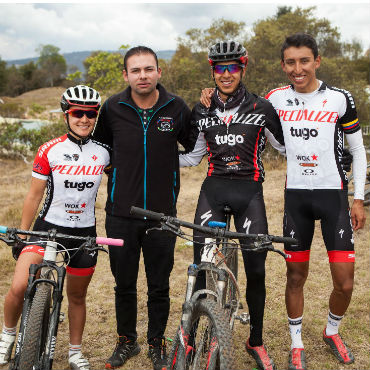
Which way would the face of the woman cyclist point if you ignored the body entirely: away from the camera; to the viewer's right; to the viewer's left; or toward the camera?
toward the camera

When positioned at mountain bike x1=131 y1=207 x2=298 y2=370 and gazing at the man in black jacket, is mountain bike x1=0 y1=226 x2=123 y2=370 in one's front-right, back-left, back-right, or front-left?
front-left

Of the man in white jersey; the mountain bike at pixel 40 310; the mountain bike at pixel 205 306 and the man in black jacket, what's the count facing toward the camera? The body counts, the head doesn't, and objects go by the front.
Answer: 4

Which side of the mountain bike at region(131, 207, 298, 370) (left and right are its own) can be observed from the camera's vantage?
front

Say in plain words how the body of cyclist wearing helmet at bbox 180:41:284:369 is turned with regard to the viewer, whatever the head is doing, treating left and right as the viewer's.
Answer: facing the viewer

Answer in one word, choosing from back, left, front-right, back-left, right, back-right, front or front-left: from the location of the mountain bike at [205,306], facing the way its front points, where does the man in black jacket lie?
back-right

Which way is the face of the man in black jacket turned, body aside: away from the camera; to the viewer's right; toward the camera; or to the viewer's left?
toward the camera

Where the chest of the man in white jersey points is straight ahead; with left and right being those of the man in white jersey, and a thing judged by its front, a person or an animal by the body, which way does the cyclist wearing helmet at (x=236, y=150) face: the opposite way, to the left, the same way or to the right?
the same way

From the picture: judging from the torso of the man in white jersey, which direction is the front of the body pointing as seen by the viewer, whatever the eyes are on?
toward the camera

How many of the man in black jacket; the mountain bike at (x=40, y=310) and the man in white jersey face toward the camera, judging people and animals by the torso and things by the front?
3

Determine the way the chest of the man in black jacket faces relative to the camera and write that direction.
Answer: toward the camera

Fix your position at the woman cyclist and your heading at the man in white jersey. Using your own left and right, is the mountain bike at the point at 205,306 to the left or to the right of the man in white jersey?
right
